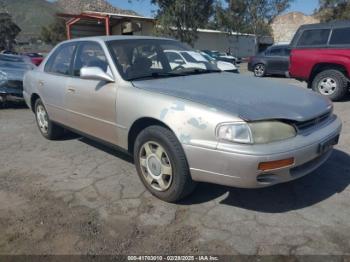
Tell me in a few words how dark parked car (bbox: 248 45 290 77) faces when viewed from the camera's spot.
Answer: facing to the left of the viewer

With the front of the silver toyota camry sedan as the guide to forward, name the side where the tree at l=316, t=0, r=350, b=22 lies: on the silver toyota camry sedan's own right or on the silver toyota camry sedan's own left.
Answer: on the silver toyota camry sedan's own left

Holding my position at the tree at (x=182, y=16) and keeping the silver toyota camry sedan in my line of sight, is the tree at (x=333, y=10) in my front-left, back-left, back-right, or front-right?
back-left

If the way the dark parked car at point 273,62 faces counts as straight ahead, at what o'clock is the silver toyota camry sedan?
The silver toyota camry sedan is roughly at 9 o'clock from the dark parked car.
